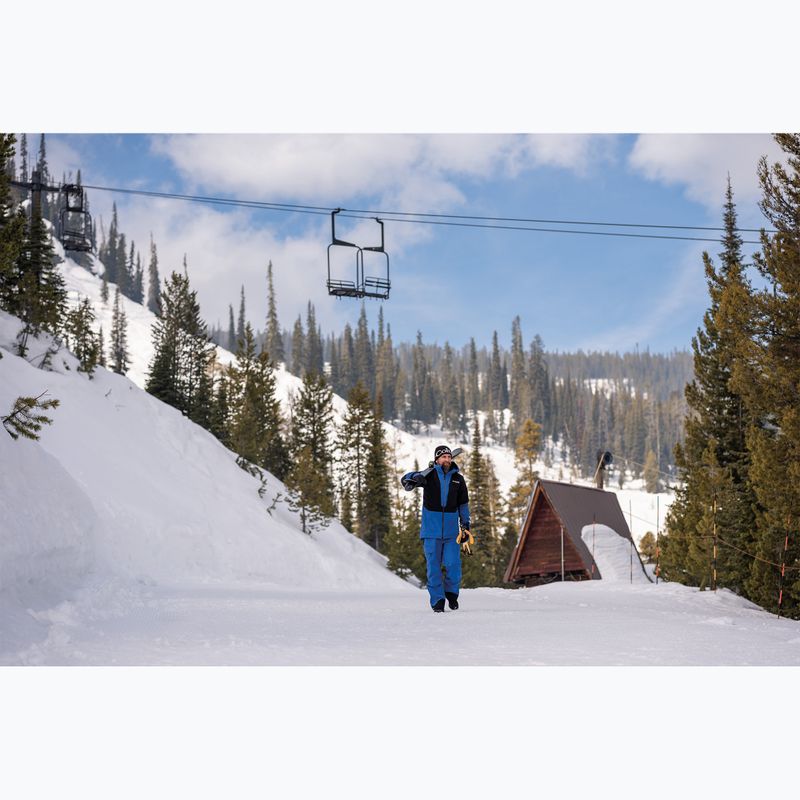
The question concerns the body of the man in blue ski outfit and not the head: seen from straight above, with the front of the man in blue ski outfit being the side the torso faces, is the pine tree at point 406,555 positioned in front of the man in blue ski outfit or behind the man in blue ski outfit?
behind

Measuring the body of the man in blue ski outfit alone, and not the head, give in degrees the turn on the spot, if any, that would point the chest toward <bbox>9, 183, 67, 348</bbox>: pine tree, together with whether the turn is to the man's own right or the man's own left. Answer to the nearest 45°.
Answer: approximately 135° to the man's own right

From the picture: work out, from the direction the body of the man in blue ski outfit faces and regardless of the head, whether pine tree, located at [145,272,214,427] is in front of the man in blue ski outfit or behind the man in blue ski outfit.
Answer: behind

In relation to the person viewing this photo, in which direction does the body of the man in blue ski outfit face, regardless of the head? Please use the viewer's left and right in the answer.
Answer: facing the viewer

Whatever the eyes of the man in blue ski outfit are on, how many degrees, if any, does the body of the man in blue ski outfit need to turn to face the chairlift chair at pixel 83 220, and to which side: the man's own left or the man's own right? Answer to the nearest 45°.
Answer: approximately 135° to the man's own right

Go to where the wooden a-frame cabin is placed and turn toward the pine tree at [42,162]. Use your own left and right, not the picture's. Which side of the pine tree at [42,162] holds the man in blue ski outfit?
left

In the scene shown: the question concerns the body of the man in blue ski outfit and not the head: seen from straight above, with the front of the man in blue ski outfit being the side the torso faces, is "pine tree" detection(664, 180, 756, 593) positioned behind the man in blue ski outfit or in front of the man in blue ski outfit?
behind

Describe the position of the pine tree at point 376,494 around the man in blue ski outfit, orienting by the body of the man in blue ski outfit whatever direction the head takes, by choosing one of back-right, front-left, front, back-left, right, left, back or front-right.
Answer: back
